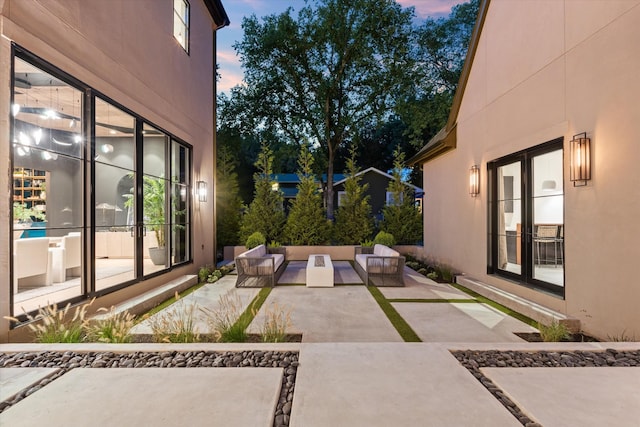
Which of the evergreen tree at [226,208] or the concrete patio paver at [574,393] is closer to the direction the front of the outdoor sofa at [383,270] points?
the evergreen tree

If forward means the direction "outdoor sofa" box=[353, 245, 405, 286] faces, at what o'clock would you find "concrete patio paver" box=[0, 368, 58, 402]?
The concrete patio paver is roughly at 10 o'clock from the outdoor sofa.

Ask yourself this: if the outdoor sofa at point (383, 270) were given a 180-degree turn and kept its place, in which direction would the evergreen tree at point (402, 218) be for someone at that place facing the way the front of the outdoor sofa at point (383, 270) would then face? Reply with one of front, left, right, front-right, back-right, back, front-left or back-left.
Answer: left

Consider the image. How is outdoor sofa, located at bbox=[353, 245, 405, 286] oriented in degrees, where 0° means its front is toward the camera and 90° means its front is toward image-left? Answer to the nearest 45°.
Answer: approximately 90°

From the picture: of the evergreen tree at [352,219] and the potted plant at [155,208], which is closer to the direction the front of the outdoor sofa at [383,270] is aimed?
the potted plant

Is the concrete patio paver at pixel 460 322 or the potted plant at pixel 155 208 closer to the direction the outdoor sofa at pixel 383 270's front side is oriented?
the potted plant

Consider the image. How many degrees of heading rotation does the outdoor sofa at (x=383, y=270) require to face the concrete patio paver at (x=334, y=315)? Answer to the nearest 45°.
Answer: approximately 90° to its left

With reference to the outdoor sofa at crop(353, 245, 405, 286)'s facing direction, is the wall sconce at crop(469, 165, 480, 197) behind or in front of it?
behind

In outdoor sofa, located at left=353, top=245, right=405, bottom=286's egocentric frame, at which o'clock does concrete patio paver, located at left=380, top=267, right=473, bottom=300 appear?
The concrete patio paver is roughly at 7 o'clock from the outdoor sofa.

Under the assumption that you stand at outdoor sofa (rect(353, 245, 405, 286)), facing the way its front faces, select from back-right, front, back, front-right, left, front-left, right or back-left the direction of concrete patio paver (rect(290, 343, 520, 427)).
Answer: left

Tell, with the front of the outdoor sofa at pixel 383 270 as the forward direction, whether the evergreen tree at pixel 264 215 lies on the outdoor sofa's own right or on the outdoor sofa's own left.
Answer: on the outdoor sofa's own right

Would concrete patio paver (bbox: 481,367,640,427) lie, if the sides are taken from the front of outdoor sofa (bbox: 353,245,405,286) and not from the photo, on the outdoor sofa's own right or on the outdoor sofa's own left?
on the outdoor sofa's own left

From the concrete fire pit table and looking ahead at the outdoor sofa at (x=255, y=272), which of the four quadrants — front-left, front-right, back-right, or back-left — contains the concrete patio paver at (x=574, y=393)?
back-left
